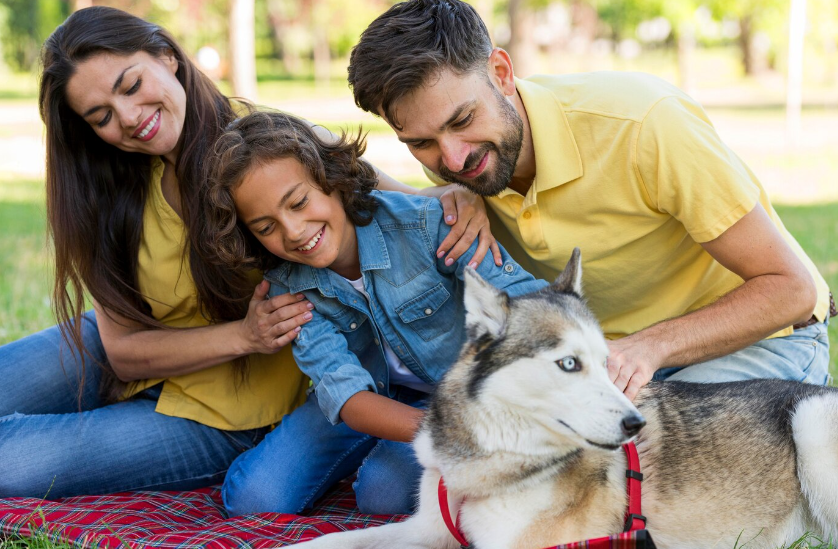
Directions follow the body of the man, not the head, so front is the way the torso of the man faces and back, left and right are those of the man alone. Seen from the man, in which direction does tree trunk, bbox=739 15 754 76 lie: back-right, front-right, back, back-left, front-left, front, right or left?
back-right

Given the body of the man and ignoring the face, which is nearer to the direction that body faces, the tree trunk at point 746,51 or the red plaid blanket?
the red plaid blanket

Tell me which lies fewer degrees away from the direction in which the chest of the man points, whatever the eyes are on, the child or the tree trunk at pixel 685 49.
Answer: the child

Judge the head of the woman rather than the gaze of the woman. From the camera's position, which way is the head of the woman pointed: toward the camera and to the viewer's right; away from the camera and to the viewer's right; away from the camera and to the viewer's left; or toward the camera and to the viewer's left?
toward the camera and to the viewer's right

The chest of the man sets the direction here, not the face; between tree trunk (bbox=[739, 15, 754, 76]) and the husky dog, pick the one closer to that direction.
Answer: the husky dog

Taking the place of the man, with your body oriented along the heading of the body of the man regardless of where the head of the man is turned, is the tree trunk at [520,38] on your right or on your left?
on your right

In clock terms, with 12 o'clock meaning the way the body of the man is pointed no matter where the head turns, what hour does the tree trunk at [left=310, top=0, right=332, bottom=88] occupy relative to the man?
The tree trunk is roughly at 4 o'clock from the man.

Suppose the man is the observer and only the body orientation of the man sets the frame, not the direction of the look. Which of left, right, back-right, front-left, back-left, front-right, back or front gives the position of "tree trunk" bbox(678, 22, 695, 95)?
back-right

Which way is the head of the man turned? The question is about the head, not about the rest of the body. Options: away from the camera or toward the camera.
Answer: toward the camera

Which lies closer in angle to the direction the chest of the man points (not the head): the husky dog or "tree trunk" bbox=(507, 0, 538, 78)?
the husky dog

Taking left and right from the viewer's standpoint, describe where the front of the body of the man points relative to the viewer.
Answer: facing the viewer and to the left of the viewer

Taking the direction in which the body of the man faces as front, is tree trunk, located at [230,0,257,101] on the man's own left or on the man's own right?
on the man's own right

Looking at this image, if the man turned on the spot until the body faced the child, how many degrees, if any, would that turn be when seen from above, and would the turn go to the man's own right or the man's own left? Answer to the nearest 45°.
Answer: approximately 45° to the man's own right
